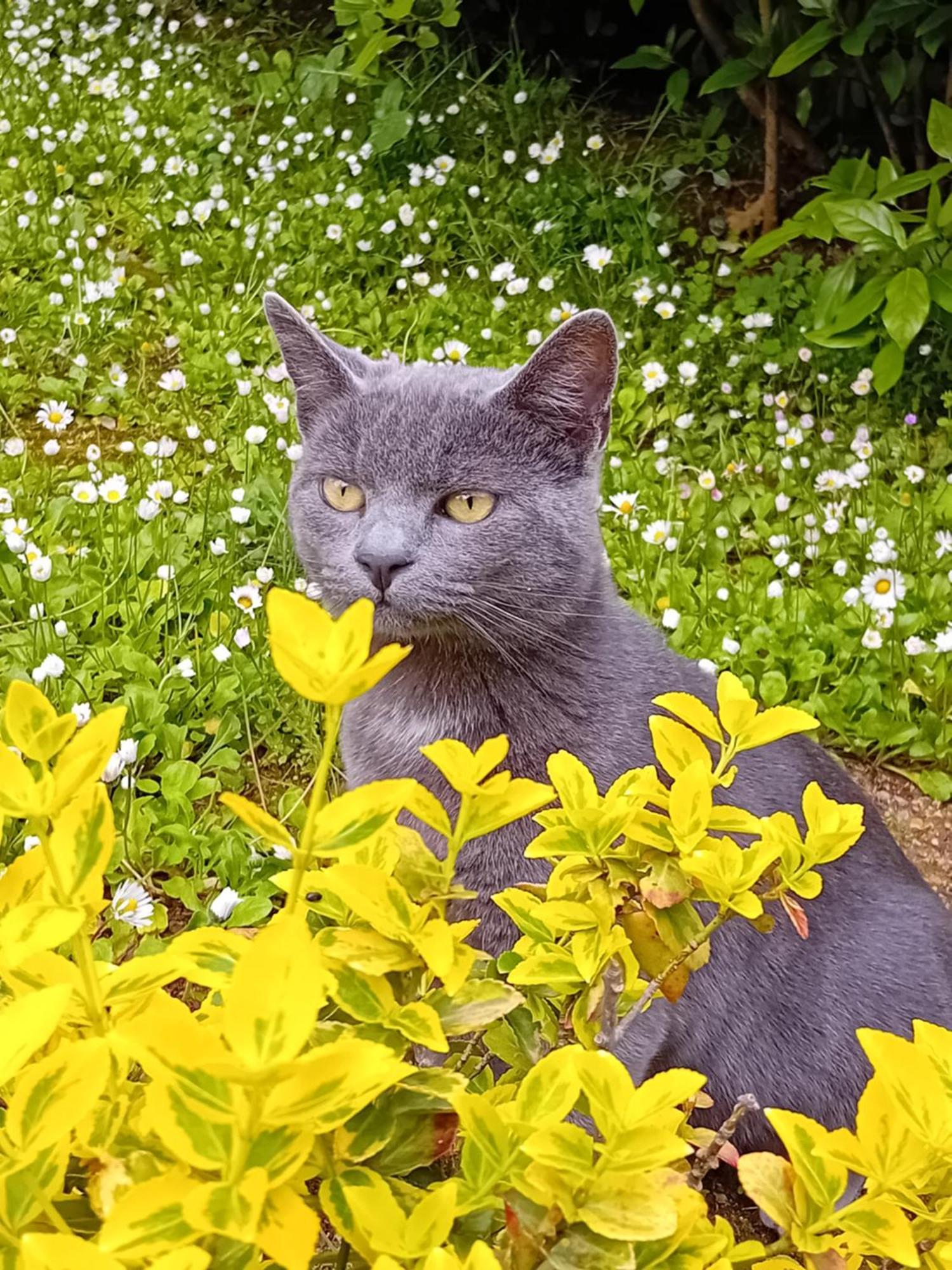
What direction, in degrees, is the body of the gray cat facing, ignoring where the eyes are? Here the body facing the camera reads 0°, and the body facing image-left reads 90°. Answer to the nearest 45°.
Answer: approximately 45°

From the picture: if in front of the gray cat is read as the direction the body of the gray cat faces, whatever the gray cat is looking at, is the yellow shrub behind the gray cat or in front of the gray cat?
in front
